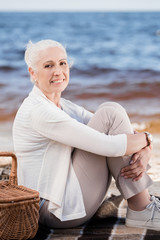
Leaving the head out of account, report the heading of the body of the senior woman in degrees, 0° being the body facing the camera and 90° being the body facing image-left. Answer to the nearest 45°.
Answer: approximately 270°
